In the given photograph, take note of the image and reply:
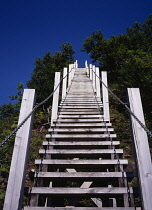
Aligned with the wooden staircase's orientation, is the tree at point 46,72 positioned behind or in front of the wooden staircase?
behind

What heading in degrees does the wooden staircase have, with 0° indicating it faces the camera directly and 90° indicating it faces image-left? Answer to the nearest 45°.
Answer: approximately 0°

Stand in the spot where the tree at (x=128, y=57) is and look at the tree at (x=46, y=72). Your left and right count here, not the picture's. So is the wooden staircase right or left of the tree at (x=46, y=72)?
left
